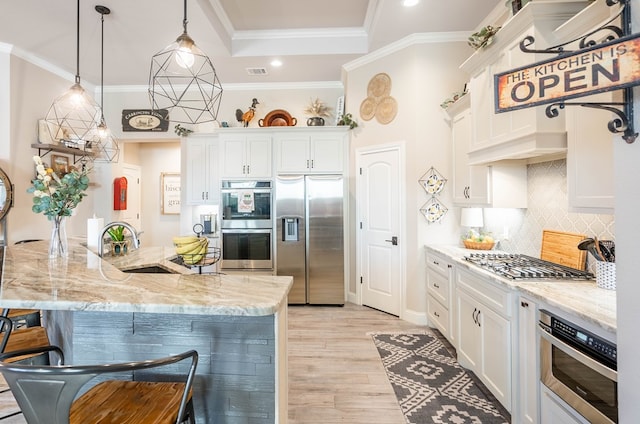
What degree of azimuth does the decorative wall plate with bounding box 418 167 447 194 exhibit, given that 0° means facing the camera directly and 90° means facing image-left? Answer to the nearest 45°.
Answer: approximately 0°

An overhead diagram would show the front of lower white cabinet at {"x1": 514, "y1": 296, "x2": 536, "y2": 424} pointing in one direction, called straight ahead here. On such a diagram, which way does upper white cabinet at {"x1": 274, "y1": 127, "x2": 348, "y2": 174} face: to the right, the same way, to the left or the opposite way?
to the left

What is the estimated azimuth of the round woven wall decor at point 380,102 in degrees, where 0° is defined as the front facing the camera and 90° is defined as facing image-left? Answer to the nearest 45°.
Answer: approximately 45°

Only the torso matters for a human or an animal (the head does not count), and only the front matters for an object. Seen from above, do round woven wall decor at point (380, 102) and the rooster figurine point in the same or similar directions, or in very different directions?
very different directions

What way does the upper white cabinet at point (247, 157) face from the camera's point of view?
toward the camera

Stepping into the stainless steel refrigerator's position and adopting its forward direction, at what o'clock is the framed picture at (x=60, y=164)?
The framed picture is roughly at 3 o'clock from the stainless steel refrigerator.

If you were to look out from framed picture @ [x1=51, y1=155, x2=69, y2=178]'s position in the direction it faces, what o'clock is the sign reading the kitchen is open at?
The sign reading the kitchen is open is roughly at 1 o'clock from the framed picture.

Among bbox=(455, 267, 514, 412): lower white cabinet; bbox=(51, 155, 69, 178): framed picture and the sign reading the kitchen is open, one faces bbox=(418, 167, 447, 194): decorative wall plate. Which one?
the framed picture

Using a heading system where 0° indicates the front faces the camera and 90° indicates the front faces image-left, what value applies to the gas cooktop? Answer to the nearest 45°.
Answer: approximately 45°

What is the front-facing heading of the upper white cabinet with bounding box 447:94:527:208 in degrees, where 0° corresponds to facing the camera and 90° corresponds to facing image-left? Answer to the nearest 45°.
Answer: approximately 45°

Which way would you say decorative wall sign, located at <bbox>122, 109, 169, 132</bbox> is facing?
toward the camera

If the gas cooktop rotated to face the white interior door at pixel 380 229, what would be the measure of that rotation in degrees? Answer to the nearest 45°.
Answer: approximately 90° to its right

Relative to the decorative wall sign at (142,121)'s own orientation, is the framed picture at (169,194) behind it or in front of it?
behind
